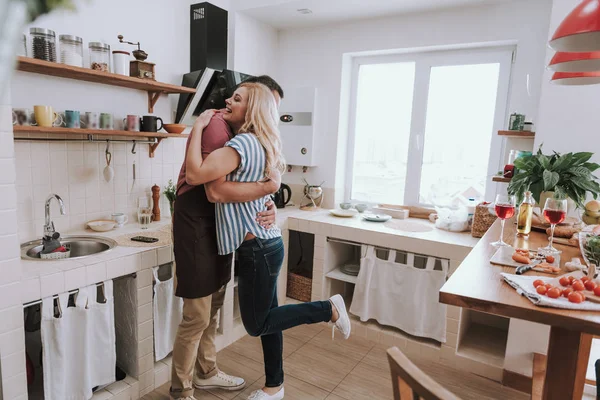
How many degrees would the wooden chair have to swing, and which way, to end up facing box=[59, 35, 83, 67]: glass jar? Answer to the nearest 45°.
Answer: approximately 90° to its left

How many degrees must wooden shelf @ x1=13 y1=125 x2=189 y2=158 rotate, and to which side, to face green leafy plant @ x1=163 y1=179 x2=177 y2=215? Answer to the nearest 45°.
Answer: approximately 90° to its left

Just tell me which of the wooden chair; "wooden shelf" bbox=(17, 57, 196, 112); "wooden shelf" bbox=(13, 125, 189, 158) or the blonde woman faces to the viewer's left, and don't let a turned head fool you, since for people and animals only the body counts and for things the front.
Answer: the blonde woman

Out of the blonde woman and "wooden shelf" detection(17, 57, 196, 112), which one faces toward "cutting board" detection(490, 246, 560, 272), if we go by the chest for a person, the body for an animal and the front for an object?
the wooden shelf

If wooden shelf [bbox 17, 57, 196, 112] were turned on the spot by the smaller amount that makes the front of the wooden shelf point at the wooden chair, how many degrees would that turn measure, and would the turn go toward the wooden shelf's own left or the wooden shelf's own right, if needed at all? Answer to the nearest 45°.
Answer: approximately 45° to the wooden shelf's own right

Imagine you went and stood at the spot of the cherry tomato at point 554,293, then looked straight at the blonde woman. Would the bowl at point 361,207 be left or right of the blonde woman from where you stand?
right

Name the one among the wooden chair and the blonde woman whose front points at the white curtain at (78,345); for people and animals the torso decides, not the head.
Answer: the blonde woman

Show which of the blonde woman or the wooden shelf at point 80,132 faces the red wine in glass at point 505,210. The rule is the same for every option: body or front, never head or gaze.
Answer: the wooden shelf

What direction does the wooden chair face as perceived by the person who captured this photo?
facing away from the viewer and to the right of the viewer

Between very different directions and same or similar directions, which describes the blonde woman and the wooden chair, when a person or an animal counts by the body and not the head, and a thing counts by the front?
very different directions

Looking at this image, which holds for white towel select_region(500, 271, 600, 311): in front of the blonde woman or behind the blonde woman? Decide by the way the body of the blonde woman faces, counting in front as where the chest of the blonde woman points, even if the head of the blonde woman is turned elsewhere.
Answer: behind
